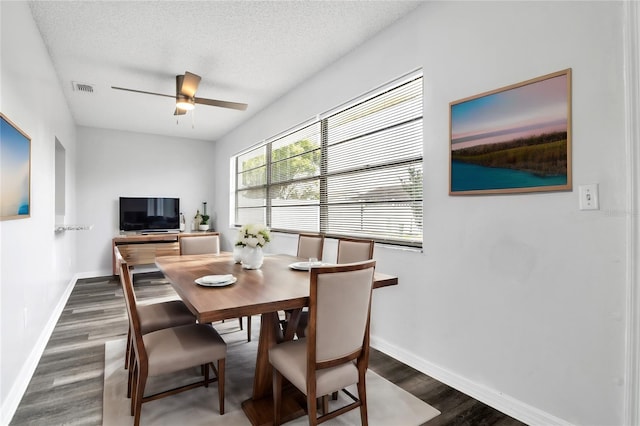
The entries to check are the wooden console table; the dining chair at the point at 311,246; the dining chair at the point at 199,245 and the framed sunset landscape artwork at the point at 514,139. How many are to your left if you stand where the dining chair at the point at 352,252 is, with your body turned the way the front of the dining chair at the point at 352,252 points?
1

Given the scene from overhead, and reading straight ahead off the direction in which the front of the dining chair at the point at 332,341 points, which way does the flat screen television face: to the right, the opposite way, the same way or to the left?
the opposite way

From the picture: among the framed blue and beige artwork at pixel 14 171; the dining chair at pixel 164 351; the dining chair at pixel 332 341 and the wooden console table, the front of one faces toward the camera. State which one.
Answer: the wooden console table

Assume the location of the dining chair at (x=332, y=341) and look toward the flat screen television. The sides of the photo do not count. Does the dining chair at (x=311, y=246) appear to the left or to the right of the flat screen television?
right

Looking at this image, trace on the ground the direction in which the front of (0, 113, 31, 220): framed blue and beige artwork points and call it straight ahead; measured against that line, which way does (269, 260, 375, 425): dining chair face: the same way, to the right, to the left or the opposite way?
to the left

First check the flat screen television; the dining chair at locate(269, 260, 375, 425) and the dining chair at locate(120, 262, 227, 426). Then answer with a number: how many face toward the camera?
1

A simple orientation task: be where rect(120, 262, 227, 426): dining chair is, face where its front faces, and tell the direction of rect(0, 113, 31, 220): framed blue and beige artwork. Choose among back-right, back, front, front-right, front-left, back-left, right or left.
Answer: back-left

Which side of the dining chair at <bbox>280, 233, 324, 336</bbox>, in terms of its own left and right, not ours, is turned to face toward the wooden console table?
right

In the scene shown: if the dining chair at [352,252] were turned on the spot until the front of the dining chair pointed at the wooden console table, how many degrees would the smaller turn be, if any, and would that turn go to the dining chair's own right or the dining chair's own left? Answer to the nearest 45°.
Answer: approximately 90° to the dining chair's own right

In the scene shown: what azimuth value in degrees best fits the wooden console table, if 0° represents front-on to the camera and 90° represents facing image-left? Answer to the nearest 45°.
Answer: approximately 0°

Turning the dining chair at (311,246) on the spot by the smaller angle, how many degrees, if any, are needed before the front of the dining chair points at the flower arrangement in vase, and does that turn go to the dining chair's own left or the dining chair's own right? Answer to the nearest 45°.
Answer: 0° — it already faces it

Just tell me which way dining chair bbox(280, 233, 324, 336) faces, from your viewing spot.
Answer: facing the viewer and to the left of the viewer

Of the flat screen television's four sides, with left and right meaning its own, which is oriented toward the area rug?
front

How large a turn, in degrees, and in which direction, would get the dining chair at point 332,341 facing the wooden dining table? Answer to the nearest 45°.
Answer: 0° — it already faces it

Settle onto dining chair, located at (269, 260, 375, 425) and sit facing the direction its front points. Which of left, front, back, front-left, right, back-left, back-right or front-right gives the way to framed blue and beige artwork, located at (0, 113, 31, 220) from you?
front-left
